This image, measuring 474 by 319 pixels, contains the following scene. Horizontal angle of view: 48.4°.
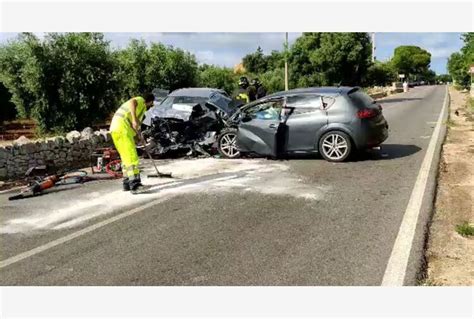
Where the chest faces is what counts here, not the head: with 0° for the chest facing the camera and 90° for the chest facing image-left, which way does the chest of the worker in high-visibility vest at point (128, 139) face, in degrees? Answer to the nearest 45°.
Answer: approximately 270°

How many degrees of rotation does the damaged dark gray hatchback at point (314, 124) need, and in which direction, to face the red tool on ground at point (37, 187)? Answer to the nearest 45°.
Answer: approximately 90° to its left

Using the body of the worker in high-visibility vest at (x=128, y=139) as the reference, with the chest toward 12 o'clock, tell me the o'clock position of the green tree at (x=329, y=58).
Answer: The green tree is roughly at 10 o'clock from the worker in high-visibility vest.

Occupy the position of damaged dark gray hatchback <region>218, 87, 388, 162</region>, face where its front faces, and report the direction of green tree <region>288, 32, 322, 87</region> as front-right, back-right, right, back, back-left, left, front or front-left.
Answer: front-right

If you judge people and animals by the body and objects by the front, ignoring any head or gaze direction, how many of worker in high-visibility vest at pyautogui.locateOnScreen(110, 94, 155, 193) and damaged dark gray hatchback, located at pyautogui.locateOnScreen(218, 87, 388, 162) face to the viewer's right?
1

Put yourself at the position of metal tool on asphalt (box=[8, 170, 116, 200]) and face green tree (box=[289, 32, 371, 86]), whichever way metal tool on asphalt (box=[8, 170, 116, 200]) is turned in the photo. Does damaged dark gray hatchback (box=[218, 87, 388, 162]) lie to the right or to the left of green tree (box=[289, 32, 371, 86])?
right

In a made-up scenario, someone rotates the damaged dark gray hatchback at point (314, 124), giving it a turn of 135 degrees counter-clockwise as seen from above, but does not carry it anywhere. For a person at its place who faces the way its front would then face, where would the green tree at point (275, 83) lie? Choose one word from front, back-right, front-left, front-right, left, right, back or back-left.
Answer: back

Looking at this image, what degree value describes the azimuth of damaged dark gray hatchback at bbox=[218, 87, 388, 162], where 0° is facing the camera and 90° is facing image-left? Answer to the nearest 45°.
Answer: approximately 135°

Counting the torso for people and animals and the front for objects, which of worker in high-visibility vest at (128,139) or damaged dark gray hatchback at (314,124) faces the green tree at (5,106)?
the damaged dark gray hatchback

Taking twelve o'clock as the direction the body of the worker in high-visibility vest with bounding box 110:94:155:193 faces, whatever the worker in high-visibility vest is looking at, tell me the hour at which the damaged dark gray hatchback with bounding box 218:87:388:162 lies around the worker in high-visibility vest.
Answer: The damaged dark gray hatchback is roughly at 11 o'clock from the worker in high-visibility vest.
